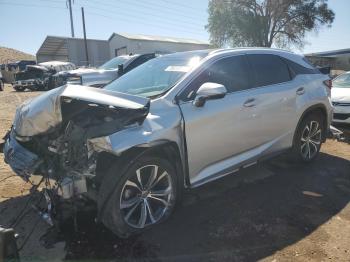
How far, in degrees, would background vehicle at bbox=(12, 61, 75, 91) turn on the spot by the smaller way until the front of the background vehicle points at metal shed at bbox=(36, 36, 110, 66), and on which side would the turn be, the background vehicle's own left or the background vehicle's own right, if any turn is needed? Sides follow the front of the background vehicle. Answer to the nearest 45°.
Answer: approximately 135° to the background vehicle's own right

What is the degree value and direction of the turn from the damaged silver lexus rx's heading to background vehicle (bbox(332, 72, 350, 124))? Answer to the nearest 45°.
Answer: approximately 180°

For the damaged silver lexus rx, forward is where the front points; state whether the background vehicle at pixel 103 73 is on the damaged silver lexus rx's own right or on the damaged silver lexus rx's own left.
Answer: on the damaged silver lexus rx's own right

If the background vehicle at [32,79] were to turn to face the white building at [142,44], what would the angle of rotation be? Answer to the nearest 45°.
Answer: approximately 180°

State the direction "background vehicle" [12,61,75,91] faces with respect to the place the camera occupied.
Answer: facing the viewer and to the left of the viewer

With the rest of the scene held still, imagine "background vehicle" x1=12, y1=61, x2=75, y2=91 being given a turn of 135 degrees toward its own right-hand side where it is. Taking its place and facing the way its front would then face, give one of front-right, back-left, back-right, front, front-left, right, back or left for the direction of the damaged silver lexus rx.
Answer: back

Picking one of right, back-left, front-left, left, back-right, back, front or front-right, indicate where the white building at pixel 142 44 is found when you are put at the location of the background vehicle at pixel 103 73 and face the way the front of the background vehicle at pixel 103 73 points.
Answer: back-right

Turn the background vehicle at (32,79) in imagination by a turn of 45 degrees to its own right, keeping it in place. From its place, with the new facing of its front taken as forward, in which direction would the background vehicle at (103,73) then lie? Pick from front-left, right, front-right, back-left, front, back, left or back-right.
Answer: left

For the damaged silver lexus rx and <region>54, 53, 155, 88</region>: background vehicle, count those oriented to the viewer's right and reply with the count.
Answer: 0

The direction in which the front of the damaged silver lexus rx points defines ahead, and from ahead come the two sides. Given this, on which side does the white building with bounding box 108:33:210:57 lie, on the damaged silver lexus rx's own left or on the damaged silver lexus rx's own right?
on the damaged silver lexus rx's own right

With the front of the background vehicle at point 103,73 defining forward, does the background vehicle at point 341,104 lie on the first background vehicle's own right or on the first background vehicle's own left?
on the first background vehicle's own left
